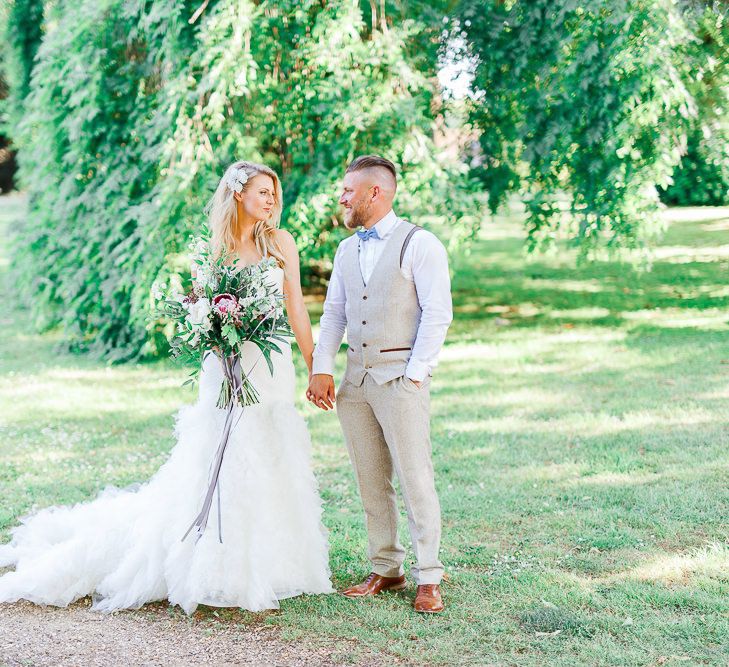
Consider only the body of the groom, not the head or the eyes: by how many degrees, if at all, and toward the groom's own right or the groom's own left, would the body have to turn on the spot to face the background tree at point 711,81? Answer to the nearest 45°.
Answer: approximately 180°

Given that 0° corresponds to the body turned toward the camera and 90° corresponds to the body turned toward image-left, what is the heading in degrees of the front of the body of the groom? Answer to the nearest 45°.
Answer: approximately 45°

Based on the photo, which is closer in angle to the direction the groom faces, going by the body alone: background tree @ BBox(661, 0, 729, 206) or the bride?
the bride

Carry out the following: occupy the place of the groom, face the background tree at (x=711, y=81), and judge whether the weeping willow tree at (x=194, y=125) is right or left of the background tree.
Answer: left

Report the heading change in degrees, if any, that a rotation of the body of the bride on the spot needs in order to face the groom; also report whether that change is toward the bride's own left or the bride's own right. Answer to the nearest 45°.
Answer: approximately 45° to the bride's own left

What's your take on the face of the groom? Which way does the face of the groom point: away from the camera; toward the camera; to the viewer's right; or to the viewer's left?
to the viewer's left

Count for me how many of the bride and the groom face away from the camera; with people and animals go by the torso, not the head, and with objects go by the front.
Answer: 0

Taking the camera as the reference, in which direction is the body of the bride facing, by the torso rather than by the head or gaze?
toward the camera

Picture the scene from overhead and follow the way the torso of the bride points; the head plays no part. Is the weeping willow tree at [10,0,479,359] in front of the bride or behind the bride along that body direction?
behind

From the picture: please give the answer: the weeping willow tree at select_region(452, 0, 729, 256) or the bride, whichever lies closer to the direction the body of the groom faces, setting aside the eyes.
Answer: the bride
